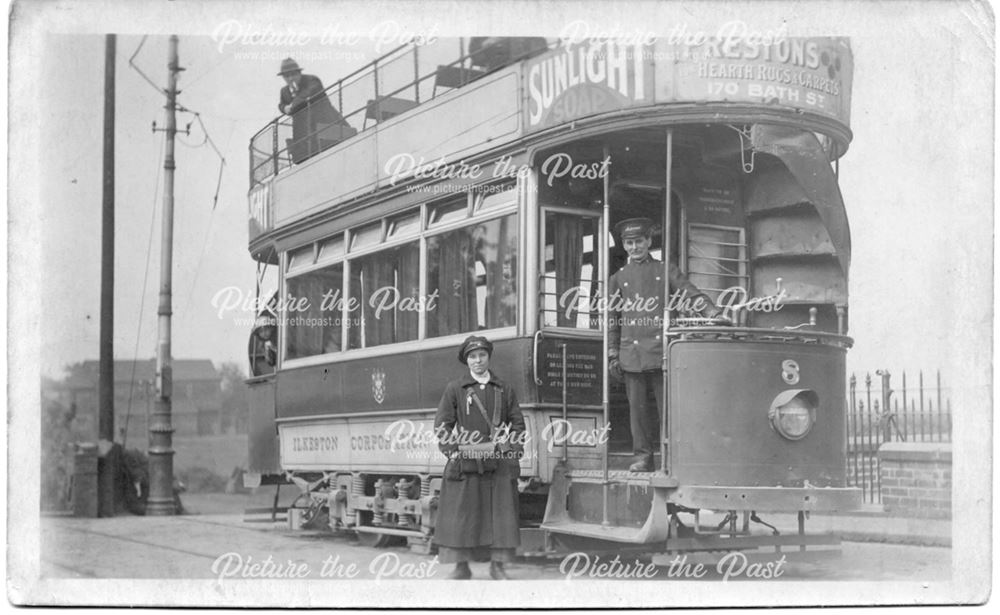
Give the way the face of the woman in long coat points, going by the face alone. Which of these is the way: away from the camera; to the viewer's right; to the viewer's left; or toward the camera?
toward the camera

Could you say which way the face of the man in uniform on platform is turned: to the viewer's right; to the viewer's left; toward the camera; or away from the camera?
toward the camera

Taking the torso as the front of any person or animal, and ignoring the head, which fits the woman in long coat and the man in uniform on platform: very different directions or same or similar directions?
same or similar directions

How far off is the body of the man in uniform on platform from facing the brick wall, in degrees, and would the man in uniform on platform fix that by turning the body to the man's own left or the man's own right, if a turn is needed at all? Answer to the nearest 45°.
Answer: approximately 135° to the man's own left

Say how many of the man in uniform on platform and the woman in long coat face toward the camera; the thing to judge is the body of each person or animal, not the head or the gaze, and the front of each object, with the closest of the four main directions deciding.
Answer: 2

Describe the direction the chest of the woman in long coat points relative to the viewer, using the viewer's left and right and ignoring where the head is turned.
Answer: facing the viewer

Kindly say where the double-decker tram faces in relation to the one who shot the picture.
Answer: facing the viewer and to the right of the viewer

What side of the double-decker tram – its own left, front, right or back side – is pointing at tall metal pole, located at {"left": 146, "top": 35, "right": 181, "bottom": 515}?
back

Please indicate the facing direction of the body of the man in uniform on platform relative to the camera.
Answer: toward the camera

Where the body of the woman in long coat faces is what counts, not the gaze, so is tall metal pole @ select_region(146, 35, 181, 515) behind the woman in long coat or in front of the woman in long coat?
behind
